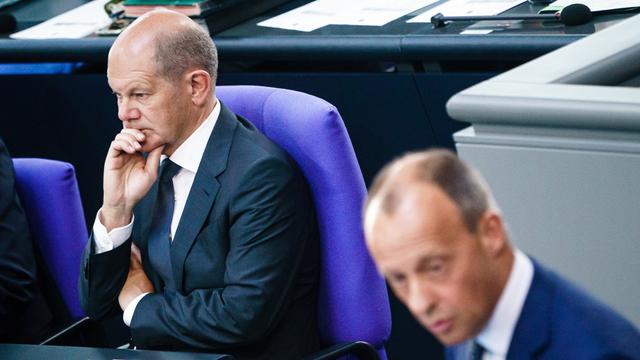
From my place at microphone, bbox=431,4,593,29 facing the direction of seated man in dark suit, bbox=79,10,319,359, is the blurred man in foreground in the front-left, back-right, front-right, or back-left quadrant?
front-left

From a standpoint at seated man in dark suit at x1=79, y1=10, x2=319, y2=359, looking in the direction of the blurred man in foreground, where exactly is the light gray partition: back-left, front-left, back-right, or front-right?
front-left

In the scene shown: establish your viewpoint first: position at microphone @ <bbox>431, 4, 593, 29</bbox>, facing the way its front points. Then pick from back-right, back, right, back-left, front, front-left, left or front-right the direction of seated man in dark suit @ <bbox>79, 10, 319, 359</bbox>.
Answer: back-right

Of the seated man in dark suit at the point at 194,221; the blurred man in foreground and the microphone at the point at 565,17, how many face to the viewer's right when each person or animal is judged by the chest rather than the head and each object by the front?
1

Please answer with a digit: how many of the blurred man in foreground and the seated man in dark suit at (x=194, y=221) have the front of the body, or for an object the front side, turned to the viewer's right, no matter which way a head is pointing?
0

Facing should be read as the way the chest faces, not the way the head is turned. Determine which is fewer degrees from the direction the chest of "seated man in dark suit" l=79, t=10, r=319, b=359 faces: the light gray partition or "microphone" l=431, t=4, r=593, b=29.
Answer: the light gray partition

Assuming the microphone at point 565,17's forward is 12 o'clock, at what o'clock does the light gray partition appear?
The light gray partition is roughly at 3 o'clock from the microphone.

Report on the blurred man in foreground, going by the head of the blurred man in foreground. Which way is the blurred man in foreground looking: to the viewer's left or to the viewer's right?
to the viewer's left

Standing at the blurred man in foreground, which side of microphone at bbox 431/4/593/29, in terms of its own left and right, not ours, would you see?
right

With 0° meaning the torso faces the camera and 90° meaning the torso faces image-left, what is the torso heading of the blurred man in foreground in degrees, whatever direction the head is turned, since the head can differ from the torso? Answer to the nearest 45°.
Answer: approximately 45°

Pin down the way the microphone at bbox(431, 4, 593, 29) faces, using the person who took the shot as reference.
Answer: facing to the right of the viewer

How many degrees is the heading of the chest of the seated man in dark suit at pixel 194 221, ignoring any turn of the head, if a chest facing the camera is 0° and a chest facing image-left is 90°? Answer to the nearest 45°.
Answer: approximately 45°
